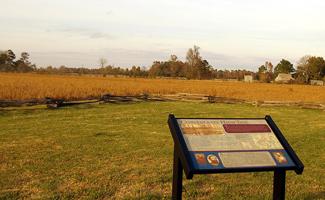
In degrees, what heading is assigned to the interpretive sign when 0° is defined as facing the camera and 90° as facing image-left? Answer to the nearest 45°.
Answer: approximately 315°
